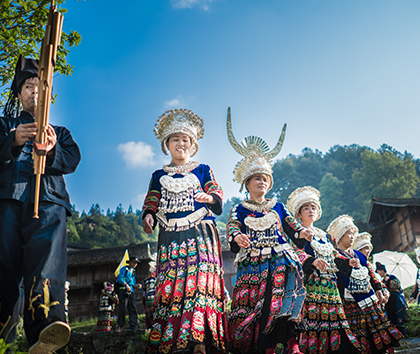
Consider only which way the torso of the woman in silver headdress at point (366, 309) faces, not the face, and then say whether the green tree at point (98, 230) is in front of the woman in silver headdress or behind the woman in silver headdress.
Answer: behind

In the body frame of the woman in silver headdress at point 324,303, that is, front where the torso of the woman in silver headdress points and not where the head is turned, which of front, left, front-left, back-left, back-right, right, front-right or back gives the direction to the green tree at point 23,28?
back-right

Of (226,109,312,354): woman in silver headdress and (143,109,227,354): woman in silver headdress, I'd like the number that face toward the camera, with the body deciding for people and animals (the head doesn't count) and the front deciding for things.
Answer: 2

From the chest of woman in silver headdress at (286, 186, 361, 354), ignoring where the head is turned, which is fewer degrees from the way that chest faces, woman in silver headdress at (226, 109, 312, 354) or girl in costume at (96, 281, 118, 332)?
the woman in silver headdress

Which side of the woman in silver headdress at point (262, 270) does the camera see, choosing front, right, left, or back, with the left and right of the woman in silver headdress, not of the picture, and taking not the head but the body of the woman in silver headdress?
front

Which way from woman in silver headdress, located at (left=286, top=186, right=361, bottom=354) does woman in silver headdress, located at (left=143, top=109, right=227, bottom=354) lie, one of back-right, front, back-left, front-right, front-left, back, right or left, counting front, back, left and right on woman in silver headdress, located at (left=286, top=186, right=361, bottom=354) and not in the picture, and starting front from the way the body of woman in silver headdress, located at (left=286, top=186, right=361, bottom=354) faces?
right

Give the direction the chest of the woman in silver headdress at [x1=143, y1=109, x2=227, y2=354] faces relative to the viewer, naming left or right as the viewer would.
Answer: facing the viewer

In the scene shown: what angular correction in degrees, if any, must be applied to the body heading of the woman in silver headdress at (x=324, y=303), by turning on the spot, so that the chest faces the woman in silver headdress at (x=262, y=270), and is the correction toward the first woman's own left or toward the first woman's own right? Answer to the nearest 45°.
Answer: approximately 90° to the first woman's own right

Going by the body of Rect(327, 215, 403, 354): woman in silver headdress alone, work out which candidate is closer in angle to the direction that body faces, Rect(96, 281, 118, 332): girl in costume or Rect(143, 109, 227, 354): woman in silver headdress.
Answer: the woman in silver headdress

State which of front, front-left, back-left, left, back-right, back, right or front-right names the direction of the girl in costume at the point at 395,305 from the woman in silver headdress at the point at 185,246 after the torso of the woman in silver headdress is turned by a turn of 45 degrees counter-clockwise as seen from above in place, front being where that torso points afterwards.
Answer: left
